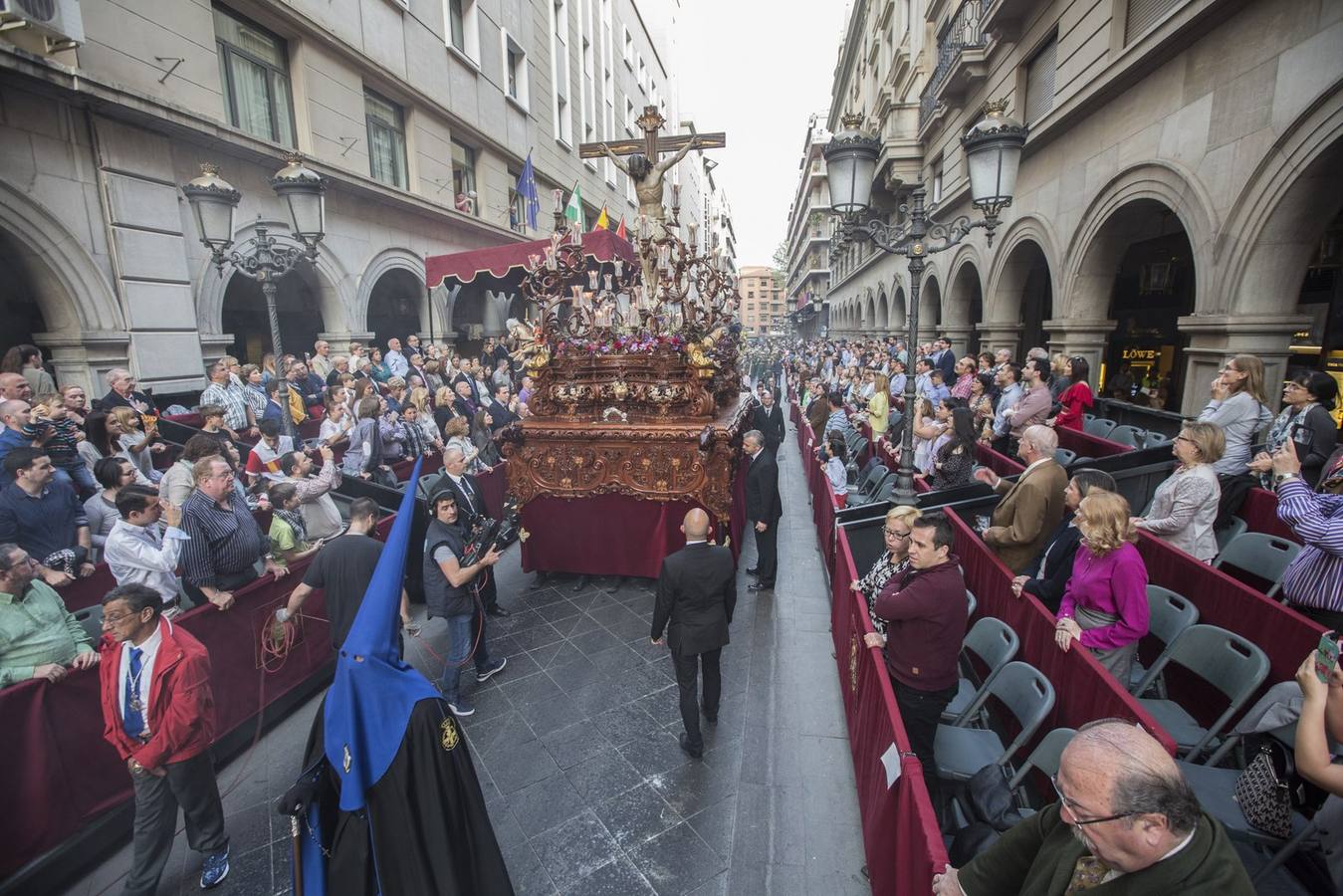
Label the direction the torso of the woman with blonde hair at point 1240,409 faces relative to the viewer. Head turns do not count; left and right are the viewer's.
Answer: facing to the left of the viewer

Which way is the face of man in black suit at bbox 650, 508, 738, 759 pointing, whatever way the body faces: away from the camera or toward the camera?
away from the camera

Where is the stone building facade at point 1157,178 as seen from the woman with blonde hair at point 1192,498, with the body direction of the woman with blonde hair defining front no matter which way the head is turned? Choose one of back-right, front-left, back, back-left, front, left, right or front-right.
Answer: right

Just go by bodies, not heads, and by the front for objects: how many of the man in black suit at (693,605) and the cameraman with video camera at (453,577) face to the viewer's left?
0

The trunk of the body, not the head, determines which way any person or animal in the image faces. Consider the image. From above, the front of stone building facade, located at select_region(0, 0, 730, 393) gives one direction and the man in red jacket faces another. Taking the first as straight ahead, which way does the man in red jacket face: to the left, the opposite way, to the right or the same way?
to the right

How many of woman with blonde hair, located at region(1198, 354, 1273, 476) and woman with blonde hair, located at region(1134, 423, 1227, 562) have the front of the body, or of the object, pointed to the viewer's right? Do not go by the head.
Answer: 0

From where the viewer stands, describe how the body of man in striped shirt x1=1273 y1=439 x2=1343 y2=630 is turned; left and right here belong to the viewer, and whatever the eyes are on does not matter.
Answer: facing to the left of the viewer

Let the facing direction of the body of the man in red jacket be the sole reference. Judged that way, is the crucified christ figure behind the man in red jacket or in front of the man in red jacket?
behind

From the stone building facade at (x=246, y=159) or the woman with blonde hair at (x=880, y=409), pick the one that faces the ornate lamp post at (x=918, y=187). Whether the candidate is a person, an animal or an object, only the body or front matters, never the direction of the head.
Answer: the stone building facade

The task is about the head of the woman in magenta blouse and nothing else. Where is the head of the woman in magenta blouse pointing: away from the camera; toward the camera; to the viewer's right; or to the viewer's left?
to the viewer's left

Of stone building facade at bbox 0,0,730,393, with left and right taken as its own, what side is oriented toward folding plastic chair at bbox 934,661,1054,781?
front

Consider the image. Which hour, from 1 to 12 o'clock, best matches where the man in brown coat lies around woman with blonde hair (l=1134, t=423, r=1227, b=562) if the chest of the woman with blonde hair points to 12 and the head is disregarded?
The man in brown coat is roughly at 11 o'clock from the woman with blonde hair.

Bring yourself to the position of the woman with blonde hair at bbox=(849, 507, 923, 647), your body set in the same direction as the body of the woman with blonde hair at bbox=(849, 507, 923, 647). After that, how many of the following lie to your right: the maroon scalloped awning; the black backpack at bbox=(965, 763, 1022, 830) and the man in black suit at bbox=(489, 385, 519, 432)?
2

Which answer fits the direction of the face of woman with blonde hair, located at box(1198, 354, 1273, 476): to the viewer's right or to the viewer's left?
to the viewer's left

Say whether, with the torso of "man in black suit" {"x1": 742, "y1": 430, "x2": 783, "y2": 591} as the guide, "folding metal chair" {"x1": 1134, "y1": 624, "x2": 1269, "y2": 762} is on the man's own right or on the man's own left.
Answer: on the man's own left

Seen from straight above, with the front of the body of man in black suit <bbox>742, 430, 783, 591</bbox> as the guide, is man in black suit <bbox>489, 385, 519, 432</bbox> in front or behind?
in front
